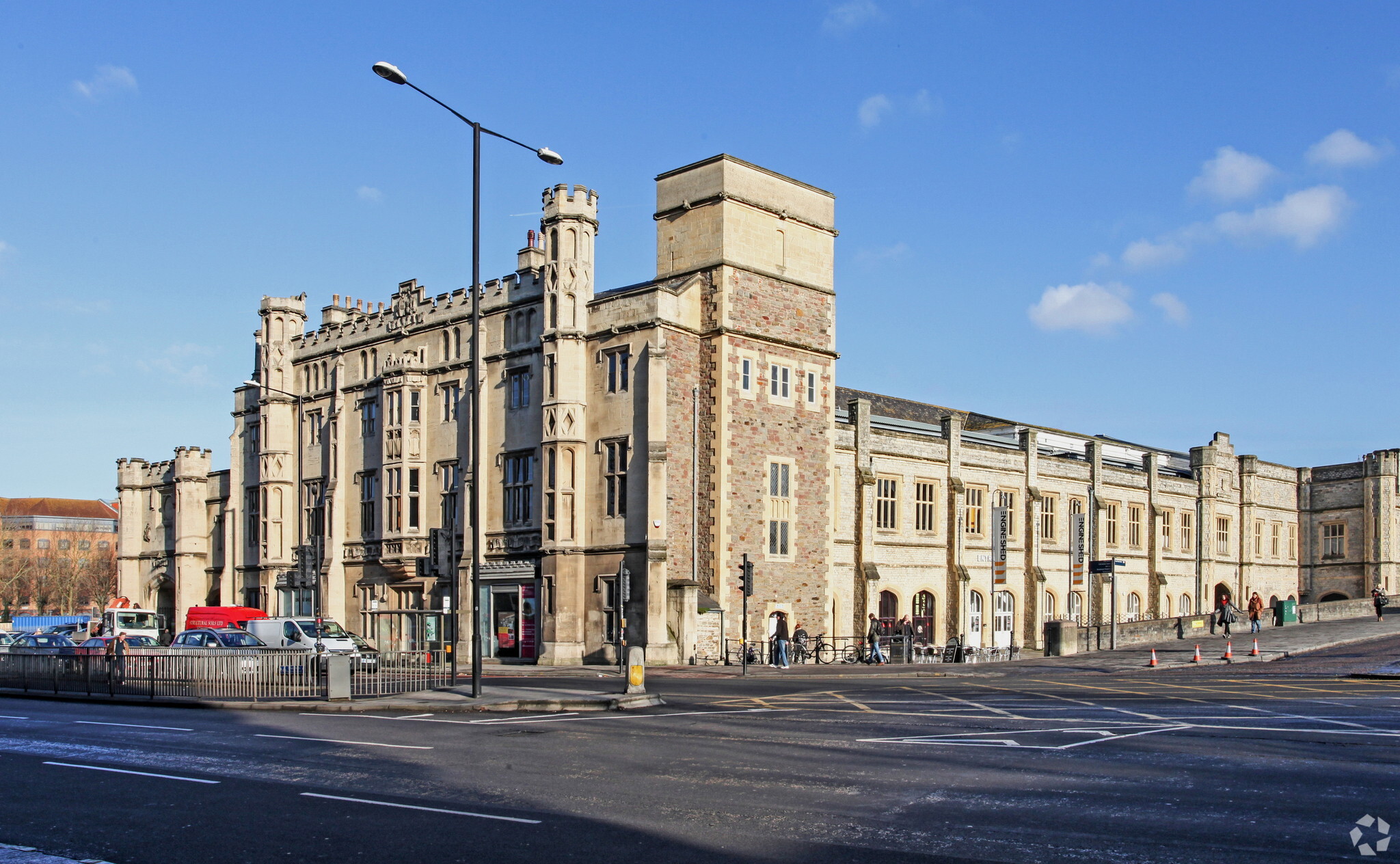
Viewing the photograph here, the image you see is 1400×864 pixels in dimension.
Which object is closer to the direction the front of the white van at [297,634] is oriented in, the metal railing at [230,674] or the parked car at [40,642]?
the metal railing

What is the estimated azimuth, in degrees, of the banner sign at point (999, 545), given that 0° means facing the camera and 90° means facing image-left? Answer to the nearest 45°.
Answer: approximately 0°
